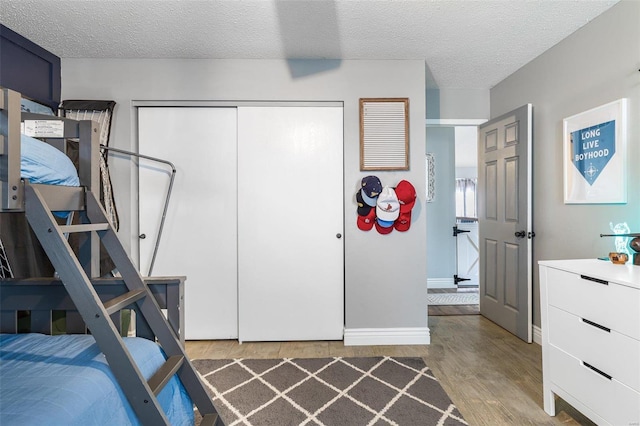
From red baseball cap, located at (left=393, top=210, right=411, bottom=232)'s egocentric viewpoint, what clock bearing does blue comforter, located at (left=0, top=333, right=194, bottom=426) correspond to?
The blue comforter is roughly at 1 o'clock from the red baseball cap.

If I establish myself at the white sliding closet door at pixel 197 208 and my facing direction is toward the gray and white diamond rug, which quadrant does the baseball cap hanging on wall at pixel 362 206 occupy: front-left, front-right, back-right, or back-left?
front-left

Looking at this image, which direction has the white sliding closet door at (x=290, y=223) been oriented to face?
toward the camera

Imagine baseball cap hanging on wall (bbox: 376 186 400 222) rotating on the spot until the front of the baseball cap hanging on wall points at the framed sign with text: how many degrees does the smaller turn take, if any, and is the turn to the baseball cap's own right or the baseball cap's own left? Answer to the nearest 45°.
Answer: approximately 90° to the baseball cap's own left

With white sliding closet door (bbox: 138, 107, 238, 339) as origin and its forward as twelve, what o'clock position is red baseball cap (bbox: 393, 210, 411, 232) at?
The red baseball cap is roughly at 10 o'clock from the white sliding closet door.

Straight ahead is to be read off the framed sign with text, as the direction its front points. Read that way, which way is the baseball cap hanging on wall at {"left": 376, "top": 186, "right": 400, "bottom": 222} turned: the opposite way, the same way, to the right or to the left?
to the left

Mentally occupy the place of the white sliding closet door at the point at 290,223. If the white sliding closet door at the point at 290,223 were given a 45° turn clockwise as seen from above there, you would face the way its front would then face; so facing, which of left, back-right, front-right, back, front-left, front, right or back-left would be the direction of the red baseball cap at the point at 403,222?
back-left

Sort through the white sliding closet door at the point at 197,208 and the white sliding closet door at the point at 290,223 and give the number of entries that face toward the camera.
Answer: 2

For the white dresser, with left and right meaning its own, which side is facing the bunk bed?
front

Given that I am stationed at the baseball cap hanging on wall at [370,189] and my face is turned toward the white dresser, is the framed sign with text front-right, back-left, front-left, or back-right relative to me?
front-left

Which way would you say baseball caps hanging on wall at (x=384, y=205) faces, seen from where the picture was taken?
facing the viewer

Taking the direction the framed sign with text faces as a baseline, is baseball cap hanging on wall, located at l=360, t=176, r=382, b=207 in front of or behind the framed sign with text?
in front

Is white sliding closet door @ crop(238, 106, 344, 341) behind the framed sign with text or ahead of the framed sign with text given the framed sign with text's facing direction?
ahead

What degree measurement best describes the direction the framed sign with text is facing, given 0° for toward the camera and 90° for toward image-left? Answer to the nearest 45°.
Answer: approximately 45°

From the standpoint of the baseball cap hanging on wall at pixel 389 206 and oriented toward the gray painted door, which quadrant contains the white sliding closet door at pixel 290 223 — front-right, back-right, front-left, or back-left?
back-left

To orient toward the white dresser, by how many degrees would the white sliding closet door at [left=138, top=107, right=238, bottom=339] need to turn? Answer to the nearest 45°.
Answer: approximately 45° to its left

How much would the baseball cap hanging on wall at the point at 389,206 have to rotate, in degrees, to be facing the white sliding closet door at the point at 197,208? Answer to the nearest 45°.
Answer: approximately 90° to its right

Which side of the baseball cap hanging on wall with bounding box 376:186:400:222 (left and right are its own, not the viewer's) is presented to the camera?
front

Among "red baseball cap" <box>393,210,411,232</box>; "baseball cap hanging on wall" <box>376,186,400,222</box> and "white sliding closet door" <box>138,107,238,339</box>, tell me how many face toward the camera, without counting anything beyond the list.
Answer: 3
